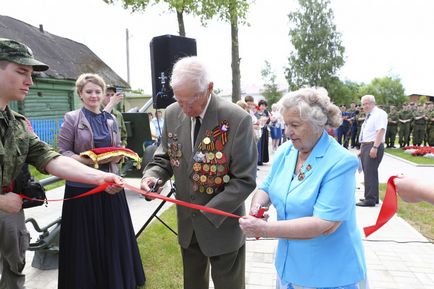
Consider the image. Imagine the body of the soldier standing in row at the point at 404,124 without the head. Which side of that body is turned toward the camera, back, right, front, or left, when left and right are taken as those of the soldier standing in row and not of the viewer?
front

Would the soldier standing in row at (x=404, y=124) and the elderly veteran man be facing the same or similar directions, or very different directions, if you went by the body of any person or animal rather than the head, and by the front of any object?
same or similar directions

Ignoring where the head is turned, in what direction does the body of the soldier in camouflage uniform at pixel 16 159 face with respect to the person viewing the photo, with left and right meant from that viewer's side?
facing the viewer and to the right of the viewer

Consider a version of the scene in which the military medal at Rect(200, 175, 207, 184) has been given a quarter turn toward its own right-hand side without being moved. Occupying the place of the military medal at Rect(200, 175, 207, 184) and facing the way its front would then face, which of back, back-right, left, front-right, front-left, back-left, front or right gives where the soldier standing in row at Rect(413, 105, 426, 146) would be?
back-right

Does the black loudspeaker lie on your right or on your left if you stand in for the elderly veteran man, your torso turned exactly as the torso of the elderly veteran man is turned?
on your right

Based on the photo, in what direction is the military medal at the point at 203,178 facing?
toward the camera

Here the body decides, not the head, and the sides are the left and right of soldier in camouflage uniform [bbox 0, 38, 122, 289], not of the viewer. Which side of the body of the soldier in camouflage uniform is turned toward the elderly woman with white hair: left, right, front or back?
front

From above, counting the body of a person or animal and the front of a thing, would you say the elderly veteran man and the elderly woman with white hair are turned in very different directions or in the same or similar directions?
same or similar directions

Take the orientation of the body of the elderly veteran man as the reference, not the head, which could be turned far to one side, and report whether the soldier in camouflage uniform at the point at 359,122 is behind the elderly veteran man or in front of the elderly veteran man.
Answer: behind

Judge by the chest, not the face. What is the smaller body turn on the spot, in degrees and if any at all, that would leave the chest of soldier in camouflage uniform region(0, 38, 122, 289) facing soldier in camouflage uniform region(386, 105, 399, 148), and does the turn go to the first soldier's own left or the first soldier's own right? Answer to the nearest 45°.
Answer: approximately 90° to the first soldier's own left

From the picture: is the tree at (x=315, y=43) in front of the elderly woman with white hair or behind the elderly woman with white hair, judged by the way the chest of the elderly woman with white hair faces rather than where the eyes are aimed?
behind

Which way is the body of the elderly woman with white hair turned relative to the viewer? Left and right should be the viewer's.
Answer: facing the viewer and to the left of the viewer

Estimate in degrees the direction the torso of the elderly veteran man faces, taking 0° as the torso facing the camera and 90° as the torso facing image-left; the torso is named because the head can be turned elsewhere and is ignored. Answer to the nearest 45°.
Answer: approximately 45°

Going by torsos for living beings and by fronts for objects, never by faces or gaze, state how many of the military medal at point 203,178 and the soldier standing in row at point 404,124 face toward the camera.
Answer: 2
